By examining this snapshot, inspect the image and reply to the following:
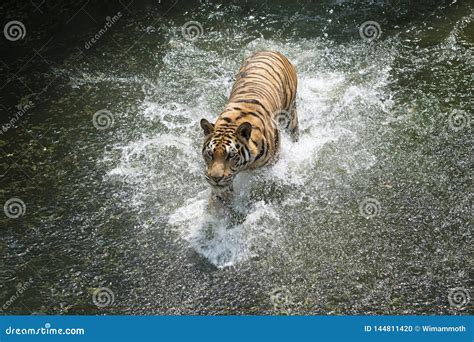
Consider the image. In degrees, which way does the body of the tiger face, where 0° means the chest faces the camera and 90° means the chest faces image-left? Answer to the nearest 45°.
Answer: approximately 45°
